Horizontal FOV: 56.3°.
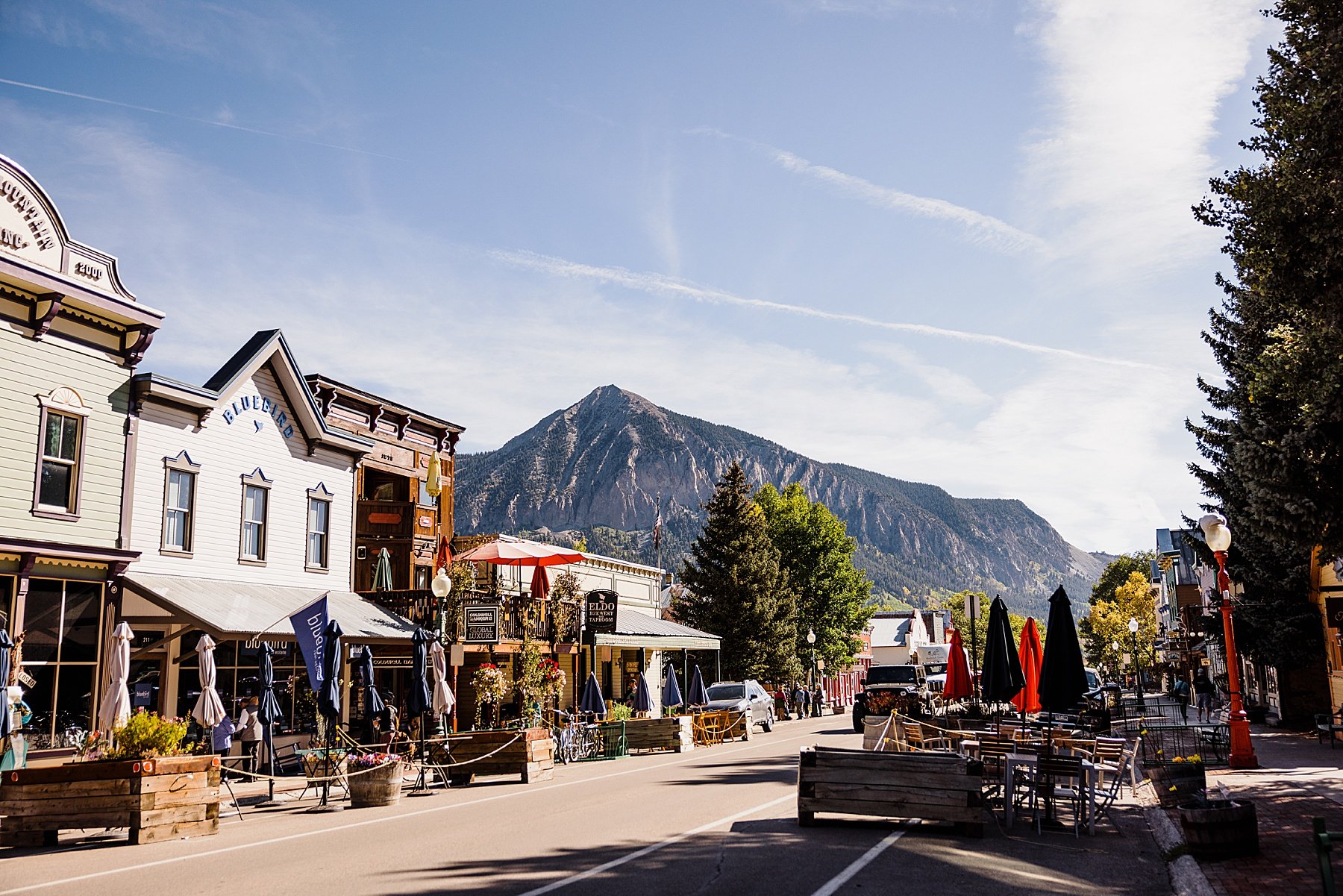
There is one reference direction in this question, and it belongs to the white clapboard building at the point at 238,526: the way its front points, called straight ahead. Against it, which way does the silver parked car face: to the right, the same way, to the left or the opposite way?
to the right

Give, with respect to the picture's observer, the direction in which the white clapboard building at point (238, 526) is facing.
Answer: facing the viewer and to the right of the viewer

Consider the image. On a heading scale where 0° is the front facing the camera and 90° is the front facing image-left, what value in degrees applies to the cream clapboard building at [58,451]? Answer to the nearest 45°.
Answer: approximately 315°

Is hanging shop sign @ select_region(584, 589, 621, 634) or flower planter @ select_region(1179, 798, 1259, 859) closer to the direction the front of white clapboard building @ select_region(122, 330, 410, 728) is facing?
the flower planter

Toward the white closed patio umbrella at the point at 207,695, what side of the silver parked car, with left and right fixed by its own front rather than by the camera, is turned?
front

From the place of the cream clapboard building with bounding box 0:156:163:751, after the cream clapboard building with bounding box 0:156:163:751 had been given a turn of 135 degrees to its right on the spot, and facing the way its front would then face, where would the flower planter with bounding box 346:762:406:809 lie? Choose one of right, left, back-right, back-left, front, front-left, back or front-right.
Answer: back-left

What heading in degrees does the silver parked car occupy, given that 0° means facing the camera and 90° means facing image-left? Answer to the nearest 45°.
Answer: approximately 45°

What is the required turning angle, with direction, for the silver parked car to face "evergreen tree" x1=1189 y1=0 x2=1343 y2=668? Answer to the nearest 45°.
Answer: approximately 45° to its left

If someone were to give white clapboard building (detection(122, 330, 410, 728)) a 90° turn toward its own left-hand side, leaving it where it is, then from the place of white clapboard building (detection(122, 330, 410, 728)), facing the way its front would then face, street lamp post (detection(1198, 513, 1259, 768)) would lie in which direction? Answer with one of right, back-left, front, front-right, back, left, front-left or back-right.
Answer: right

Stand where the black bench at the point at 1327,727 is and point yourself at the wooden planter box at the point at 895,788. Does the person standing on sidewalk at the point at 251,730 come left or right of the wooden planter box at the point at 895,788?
right

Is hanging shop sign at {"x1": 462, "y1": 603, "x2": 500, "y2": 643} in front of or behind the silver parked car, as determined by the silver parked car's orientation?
in front

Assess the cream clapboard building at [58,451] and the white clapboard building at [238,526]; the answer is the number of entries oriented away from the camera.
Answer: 0

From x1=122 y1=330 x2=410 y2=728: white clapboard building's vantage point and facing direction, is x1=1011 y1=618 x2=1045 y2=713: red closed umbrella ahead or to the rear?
ahead

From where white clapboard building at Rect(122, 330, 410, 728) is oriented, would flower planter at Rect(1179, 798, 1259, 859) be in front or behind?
in front

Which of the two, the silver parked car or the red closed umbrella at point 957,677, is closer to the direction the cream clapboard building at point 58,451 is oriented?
the red closed umbrella
